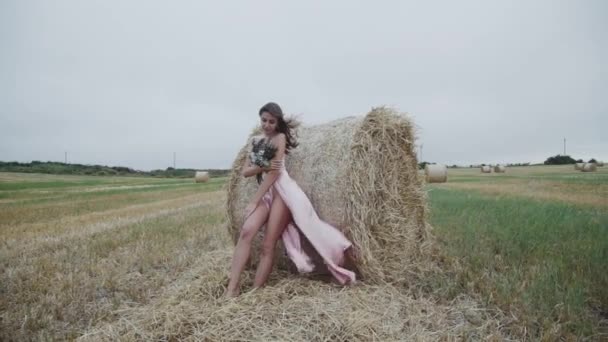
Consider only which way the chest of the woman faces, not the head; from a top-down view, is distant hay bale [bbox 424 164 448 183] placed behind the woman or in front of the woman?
behind

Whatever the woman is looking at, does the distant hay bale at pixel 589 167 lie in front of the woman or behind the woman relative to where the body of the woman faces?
behind

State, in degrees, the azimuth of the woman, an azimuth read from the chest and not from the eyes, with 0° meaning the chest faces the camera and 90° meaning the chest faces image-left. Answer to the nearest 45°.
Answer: approximately 45°
